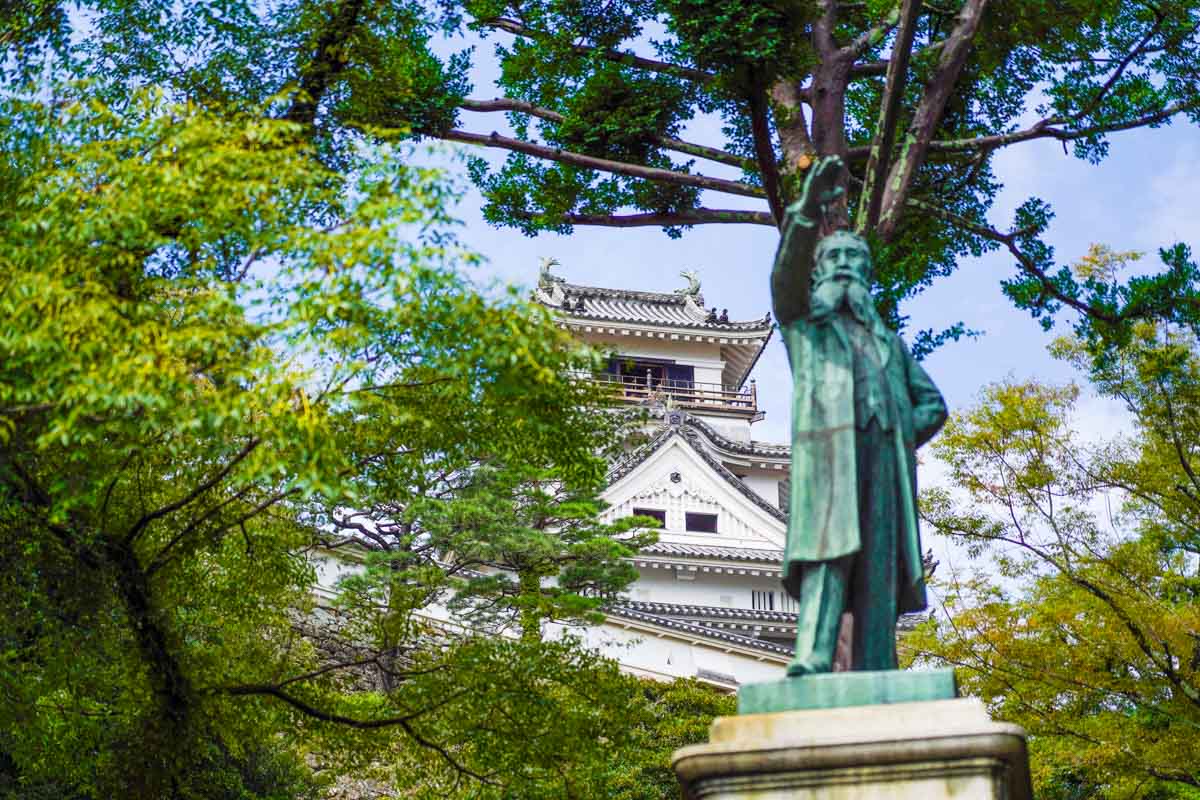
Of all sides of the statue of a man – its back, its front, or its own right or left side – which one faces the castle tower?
back

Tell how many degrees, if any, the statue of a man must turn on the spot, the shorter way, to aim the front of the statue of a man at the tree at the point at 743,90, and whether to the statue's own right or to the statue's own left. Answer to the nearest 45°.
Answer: approximately 180°

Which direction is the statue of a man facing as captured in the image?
toward the camera

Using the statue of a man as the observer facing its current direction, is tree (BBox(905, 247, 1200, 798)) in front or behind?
behind

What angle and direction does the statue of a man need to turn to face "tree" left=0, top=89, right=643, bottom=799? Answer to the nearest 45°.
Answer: approximately 135° to its right
